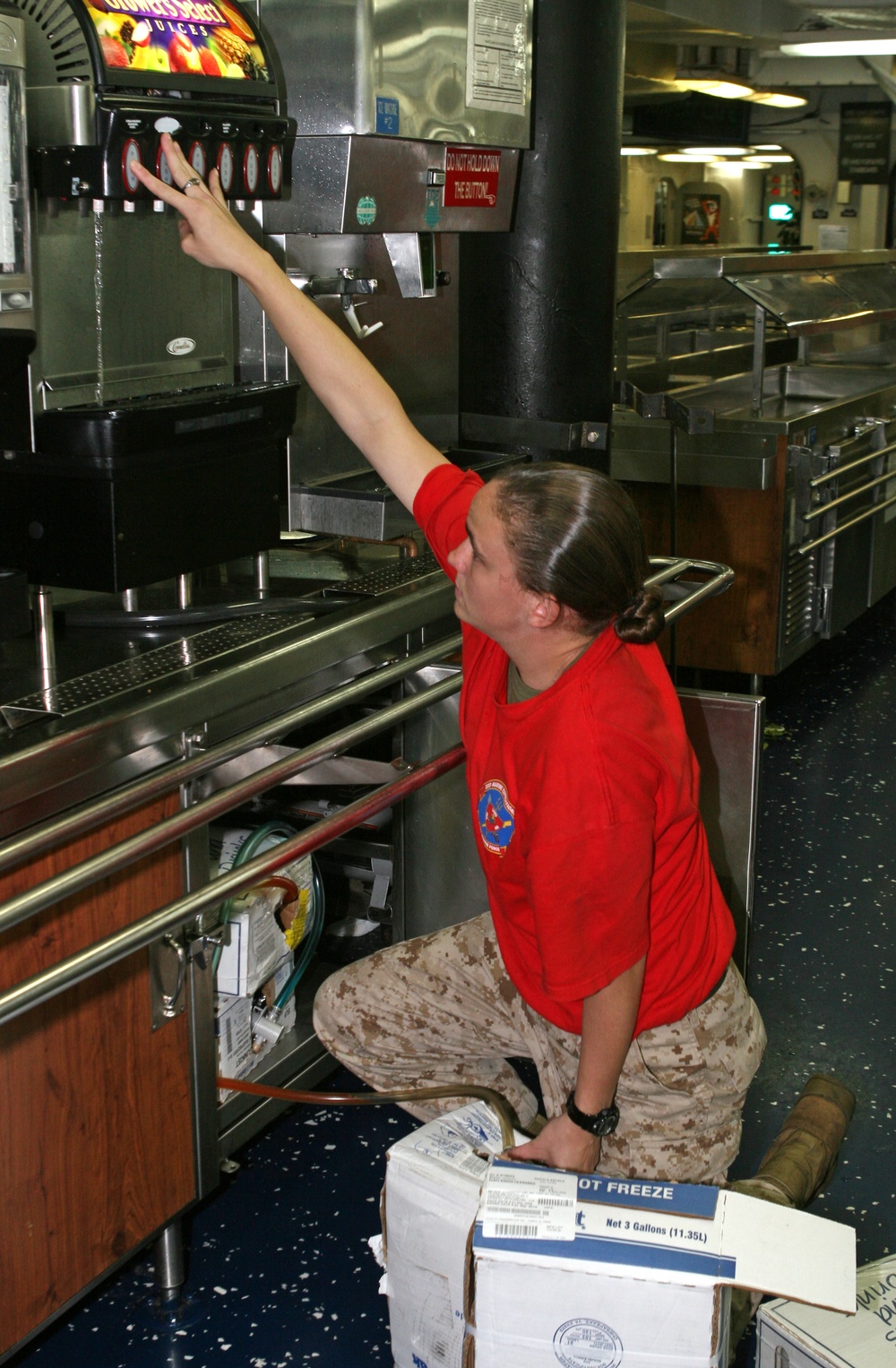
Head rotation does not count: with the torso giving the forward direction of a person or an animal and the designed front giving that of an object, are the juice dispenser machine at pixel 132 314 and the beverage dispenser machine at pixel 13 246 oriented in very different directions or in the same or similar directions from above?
same or similar directions

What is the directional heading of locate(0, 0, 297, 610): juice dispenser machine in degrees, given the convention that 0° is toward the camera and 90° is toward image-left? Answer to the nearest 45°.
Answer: approximately 315°

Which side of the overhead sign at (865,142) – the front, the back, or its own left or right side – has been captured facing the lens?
front

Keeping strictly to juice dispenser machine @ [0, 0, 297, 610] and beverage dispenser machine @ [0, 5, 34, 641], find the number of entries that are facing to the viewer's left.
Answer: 0

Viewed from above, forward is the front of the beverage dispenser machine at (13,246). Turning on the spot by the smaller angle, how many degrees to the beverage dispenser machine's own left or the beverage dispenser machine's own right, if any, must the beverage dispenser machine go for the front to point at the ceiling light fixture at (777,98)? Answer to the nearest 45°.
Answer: approximately 90° to the beverage dispenser machine's own left

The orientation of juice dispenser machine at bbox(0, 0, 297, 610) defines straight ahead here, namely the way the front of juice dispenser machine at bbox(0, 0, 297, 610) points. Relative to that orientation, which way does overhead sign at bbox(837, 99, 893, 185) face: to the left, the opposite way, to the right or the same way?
to the right

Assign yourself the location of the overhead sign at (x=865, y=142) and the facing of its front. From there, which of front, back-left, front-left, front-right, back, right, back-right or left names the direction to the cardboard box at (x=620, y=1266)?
front

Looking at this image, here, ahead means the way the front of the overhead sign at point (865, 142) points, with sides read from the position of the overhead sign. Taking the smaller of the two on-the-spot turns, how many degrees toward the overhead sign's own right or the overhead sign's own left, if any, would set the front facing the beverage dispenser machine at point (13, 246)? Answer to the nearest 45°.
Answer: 0° — it already faces it
